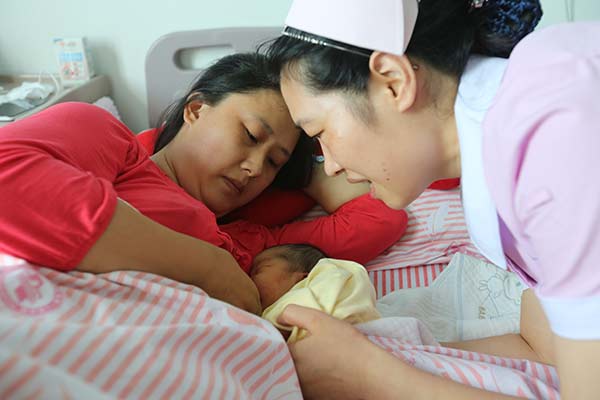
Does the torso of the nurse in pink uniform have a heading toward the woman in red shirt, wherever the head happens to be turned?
yes

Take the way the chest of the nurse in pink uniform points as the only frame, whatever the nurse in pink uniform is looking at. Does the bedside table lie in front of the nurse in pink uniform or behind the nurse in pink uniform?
in front

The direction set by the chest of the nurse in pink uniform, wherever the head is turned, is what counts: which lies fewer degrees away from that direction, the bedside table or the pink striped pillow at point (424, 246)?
the bedside table

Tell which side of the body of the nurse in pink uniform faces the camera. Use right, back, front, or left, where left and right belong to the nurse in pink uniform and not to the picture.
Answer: left

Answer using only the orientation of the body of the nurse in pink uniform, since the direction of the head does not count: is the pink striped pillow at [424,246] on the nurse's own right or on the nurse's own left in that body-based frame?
on the nurse's own right
